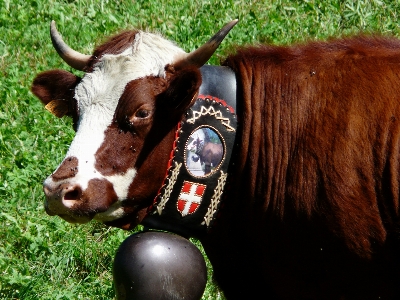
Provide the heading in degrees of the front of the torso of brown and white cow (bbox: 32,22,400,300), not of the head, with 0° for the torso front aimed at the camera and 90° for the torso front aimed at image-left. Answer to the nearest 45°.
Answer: approximately 90°
